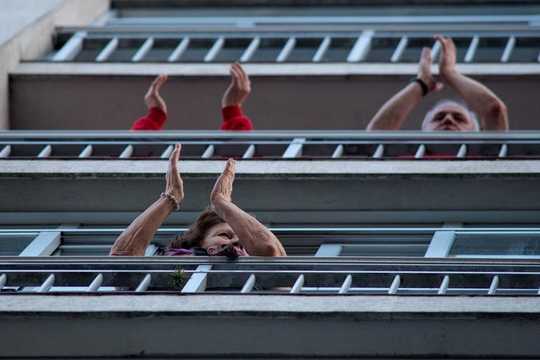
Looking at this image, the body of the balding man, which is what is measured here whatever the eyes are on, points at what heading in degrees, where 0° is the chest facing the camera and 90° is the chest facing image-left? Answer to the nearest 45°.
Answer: approximately 0°

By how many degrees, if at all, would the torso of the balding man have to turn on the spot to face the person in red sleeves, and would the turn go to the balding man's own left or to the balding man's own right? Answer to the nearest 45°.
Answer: approximately 90° to the balding man's own right
